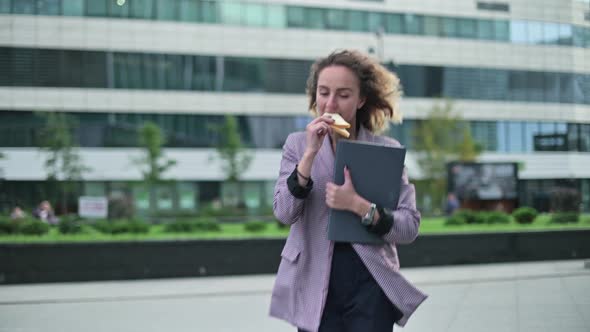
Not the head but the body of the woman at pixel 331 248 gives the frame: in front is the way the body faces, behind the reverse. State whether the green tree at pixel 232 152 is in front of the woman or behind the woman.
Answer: behind

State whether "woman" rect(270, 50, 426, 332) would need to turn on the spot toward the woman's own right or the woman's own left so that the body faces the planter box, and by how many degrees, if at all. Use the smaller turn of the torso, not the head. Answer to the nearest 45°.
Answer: approximately 180°

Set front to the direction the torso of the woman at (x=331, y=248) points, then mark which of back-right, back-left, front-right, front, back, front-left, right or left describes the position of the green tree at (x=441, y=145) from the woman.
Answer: back

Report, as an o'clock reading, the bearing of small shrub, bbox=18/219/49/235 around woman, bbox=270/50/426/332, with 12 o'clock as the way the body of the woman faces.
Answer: The small shrub is roughly at 5 o'clock from the woman.

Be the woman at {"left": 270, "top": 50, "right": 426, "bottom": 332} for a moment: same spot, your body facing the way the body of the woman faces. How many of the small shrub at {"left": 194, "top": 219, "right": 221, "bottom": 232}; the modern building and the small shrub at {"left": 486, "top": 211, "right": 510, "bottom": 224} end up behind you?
3

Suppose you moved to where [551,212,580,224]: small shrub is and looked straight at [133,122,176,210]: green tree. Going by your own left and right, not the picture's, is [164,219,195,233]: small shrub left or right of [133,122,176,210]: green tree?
left

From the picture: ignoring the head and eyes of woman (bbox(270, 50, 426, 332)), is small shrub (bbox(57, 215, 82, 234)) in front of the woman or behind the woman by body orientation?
behind

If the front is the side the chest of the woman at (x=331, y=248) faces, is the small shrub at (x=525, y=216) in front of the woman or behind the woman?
behind

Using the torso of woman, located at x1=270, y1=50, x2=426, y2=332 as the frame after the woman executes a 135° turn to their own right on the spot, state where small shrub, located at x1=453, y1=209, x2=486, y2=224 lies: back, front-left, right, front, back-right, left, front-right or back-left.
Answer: front-right

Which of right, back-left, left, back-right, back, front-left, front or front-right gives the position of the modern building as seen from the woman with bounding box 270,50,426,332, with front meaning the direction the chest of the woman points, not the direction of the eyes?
back

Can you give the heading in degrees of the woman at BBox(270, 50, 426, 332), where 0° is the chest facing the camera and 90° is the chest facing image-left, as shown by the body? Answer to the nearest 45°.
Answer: approximately 0°

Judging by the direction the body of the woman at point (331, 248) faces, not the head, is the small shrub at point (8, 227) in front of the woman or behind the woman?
behind

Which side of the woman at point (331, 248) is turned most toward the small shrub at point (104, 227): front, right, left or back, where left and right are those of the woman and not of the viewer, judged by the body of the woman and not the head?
back

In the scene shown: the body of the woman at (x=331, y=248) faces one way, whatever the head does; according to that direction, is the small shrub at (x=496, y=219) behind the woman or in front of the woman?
behind

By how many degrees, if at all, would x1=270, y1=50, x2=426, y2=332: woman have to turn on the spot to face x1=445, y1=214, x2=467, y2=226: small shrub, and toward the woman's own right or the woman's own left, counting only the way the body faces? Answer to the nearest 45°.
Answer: approximately 180°

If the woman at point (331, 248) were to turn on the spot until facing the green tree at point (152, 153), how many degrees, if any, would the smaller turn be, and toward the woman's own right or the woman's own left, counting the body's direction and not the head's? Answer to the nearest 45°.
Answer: approximately 180°
